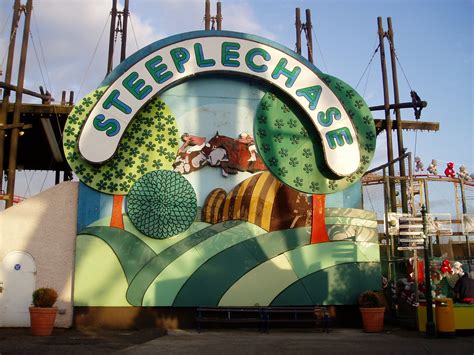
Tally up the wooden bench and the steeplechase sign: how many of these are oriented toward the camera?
2

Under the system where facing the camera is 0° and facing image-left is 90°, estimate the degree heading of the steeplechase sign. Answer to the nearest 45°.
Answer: approximately 0°
